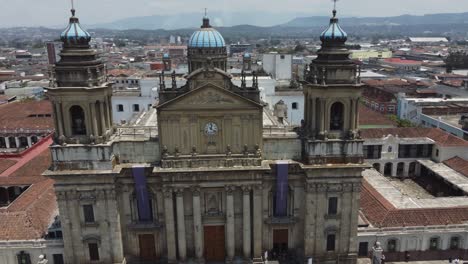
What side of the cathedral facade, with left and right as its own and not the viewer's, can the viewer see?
front
